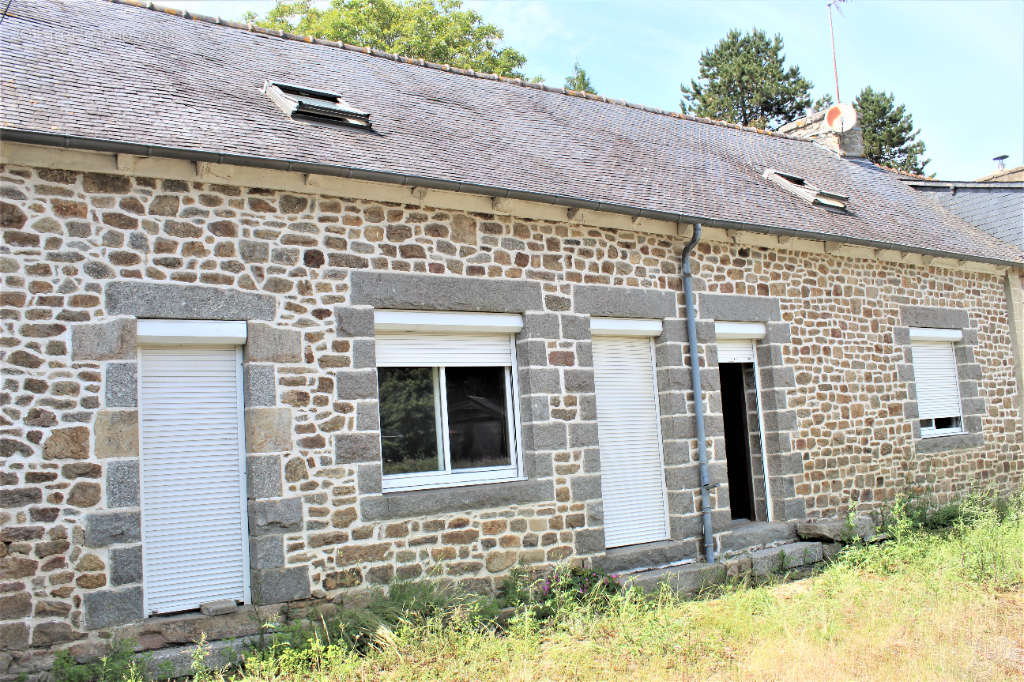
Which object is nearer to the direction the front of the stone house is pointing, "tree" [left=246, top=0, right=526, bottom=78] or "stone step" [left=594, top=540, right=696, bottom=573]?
the stone step

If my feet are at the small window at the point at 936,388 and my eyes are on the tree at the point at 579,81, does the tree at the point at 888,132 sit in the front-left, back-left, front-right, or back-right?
front-right

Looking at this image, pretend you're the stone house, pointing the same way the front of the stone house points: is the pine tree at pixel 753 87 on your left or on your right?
on your left

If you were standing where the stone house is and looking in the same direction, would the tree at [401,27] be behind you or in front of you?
behind

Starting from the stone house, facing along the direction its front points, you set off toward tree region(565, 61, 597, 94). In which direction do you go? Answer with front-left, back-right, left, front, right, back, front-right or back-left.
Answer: back-left

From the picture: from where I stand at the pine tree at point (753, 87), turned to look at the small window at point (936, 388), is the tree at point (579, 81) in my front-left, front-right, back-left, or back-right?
back-right

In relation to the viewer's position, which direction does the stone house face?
facing the viewer and to the right of the viewer
